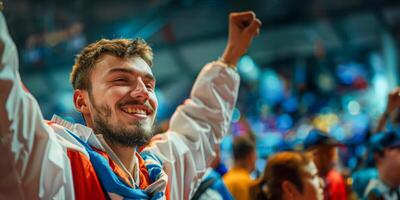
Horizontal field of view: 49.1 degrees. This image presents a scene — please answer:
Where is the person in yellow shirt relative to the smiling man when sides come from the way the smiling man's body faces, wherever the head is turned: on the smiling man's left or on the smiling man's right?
on the smiling man's left

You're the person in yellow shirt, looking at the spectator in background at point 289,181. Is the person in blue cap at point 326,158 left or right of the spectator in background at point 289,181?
left

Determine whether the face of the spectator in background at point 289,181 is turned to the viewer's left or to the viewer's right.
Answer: to the viewer's right

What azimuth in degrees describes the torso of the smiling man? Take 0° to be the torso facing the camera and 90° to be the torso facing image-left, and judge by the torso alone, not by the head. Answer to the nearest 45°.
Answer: approximately 315°

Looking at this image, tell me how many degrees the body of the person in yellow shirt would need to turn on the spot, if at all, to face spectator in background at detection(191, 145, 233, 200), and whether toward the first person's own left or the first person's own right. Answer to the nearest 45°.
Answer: approximately 135° to the first person's own right

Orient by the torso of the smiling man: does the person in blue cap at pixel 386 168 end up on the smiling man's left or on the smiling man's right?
on the smiling man's left
